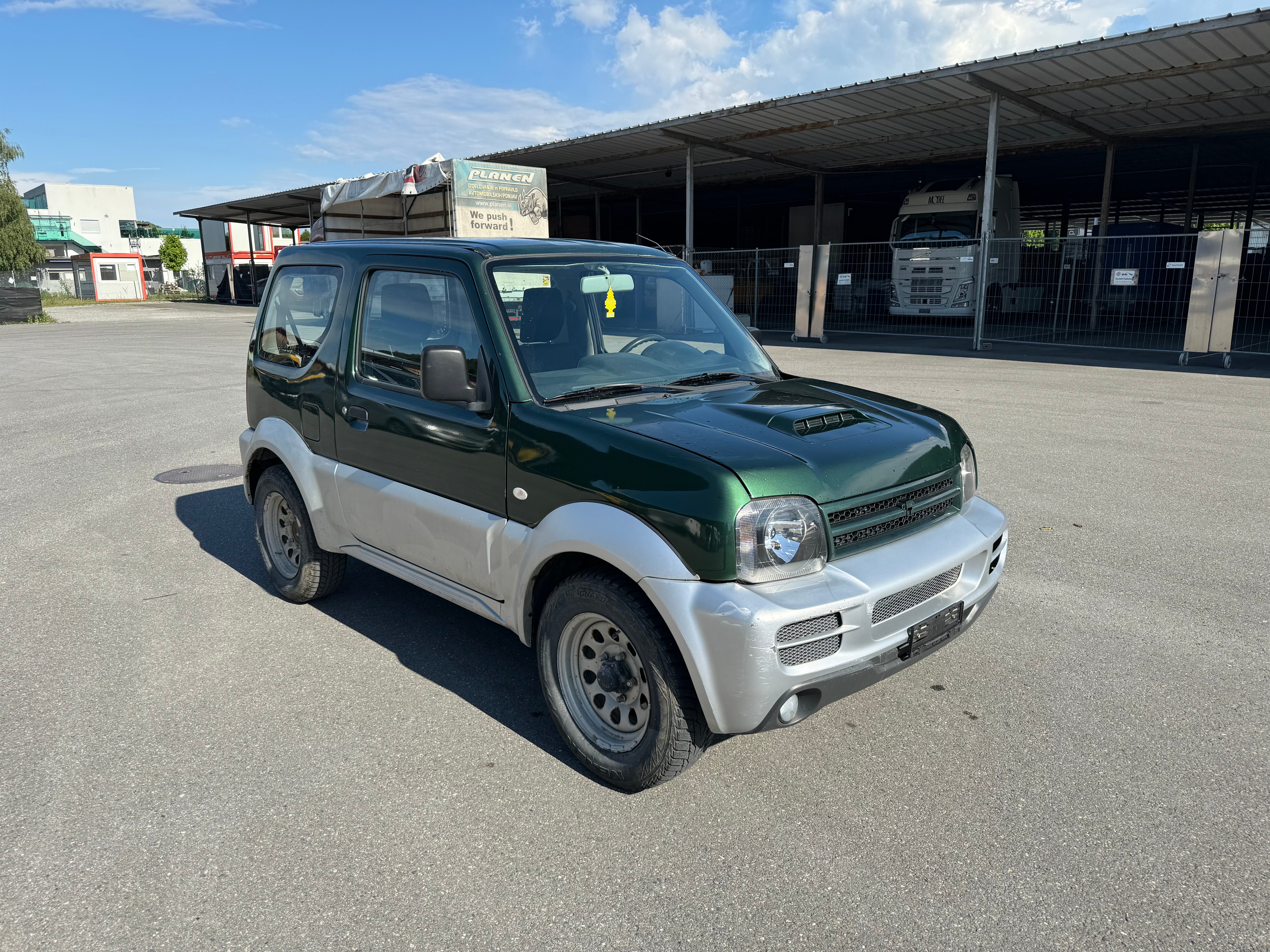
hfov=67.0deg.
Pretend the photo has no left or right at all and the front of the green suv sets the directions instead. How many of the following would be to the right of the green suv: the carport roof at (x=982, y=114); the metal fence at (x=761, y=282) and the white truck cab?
0

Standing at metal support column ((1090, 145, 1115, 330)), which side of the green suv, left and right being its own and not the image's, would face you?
left

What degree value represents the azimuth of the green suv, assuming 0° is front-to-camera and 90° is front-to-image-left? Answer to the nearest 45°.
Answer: approximately 315°

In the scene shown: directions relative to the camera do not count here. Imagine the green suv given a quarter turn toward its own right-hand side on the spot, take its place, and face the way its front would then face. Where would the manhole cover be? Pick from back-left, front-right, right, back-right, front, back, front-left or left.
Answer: right

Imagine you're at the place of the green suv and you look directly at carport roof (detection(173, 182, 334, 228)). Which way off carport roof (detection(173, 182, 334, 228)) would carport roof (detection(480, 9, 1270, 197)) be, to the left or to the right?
right

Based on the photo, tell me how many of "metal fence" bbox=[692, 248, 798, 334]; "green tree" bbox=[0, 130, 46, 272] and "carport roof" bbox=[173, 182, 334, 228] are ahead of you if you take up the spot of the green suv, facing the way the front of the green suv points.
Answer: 0

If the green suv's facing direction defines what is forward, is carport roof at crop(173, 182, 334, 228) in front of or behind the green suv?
behind

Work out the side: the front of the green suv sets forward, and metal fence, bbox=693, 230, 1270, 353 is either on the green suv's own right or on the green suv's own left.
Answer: on the green suv's own left

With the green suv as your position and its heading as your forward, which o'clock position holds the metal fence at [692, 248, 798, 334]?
The metal fence is roughly at 8 o'clock from the green suv.
